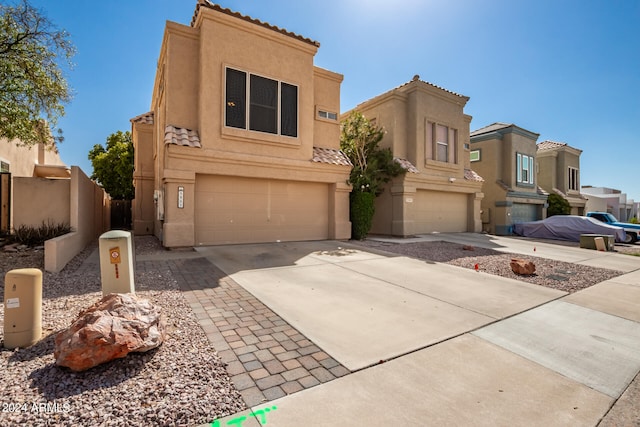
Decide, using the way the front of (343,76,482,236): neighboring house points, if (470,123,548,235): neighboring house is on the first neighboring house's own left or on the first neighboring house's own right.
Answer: on the first neighboring house's own left

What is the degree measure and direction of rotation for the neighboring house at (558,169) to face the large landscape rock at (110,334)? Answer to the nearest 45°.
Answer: approximately 45° to its right

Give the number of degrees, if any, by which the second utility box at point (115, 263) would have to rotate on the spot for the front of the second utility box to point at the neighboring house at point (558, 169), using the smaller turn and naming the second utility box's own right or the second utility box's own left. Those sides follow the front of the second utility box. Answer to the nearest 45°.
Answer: approximately 90° to the second utility box's own left

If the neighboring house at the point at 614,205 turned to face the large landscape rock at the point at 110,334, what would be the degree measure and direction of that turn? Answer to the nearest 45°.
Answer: approximately 45° to its right

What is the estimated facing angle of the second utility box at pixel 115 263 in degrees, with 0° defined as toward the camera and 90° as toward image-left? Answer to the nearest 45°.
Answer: approximately 0°

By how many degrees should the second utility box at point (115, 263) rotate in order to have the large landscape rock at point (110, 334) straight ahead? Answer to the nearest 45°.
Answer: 0° — it already faces it

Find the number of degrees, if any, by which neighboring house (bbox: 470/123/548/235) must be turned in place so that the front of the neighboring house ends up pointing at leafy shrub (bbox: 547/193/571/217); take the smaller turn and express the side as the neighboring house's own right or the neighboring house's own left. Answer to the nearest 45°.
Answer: approximately 90° to the neighboring house's own left

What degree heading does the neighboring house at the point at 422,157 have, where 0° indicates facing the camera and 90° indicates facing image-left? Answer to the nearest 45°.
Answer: approximately 315°

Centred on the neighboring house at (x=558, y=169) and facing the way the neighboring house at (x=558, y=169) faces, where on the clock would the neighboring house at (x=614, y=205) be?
the neighboring house at (x=614, y=205) is roughly at 8 o'clock from the neighboring house at (x=558, y=169).

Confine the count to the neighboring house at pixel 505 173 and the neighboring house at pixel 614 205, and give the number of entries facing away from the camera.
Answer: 0

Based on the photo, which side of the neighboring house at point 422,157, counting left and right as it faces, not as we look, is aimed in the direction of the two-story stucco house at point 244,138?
right

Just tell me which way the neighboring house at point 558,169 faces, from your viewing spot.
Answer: facing the viewer and to the right of the viewer

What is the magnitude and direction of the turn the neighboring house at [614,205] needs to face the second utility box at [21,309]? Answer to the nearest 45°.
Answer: approximately 45° to its right
